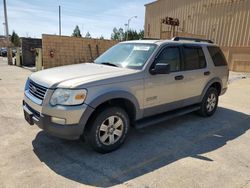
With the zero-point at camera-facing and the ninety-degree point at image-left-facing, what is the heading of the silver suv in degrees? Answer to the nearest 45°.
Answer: approximately 45°

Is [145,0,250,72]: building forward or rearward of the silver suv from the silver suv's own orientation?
rearward

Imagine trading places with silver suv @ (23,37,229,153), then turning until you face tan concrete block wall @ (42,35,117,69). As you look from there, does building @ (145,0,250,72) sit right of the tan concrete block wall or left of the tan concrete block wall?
right

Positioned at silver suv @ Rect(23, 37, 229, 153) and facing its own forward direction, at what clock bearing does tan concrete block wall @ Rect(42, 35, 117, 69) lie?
The tan concrete block wall is roughly at 4 o'clock from the silver suv.
